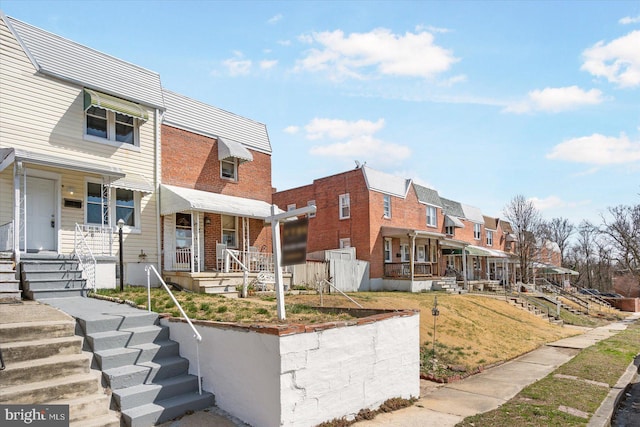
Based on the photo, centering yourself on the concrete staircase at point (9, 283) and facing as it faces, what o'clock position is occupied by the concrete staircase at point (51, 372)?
the concrete staircase at point (51, 372) is roughly at 12 o'clock from the concrete staircase at point (9, 283).

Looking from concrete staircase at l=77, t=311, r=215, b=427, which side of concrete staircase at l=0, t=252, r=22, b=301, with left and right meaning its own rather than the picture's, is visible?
front

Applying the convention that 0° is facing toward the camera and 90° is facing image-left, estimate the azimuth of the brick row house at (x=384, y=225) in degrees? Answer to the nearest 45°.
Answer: approximately 315°

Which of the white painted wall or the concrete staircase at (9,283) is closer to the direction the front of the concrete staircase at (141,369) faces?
the white painted wall

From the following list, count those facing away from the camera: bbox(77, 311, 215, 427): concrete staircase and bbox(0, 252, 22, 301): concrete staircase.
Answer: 0

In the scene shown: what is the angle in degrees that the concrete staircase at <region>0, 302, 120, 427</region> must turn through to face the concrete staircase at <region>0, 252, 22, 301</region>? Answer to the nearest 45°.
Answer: approximately 135° to its left

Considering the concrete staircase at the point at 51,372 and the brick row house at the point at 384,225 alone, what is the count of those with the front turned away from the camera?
0

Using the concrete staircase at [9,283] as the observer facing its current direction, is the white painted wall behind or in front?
in front

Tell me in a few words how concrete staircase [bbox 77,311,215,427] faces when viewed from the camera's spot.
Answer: facing the viewer and to the right of the viewer

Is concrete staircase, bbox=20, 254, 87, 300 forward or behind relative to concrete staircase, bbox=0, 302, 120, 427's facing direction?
behind

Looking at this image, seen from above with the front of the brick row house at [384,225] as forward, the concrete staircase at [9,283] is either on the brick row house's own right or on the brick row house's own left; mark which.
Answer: on the brick row house's own right
